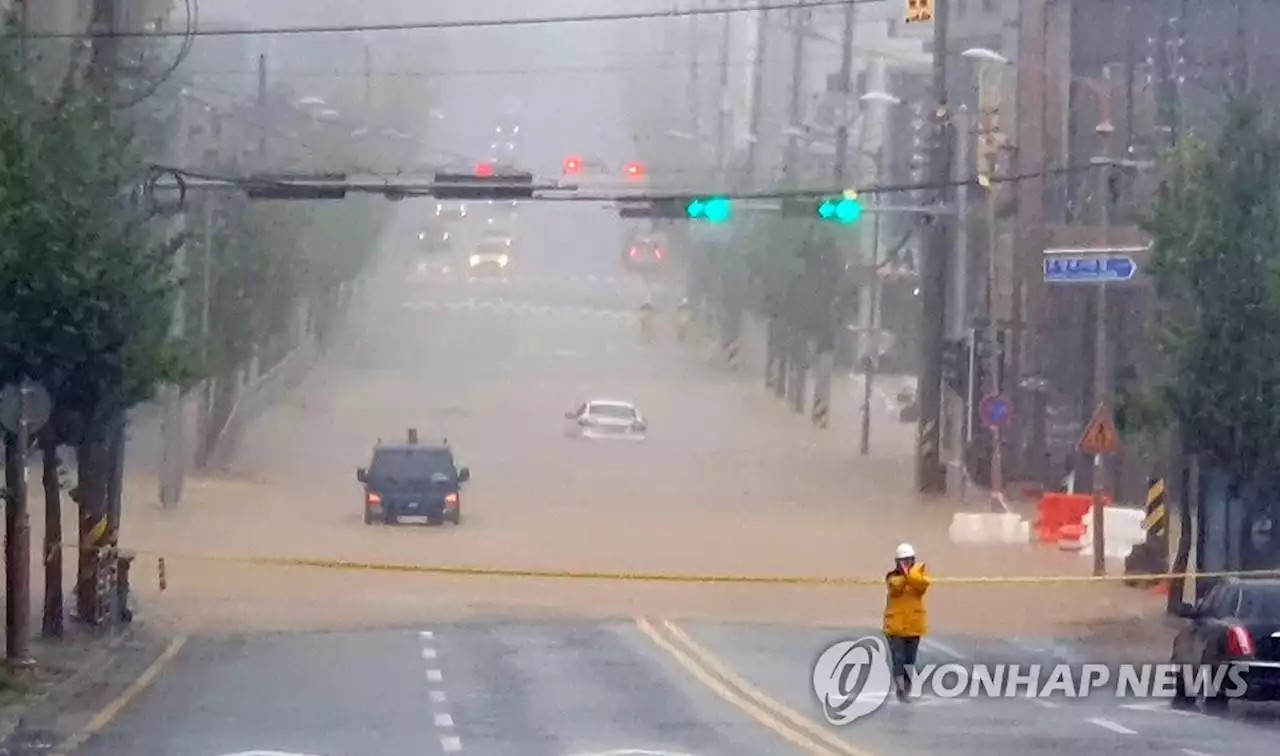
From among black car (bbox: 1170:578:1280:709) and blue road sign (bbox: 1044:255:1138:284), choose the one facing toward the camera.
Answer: the blue road sign

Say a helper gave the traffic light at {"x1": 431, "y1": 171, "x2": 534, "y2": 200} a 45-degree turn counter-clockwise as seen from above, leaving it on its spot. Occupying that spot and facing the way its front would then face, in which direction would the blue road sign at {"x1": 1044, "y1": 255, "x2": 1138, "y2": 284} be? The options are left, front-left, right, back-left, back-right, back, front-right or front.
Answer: back-right

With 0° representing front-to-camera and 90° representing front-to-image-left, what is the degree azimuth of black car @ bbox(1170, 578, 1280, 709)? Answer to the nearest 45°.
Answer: approximately 135°

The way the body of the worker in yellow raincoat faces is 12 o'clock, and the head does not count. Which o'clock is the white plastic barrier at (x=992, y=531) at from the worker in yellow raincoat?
The white plastic barrier is roughly at 6 o'clock from the worker in yellow raincoat.

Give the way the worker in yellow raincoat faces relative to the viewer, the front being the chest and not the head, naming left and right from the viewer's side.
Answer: facing the viewer

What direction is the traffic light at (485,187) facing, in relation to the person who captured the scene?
facing away from the viewer

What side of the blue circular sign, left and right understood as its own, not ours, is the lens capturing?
front

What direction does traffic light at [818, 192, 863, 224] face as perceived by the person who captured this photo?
facing the viewer

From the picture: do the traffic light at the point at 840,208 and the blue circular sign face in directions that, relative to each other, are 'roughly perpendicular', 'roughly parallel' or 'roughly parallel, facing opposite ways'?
roughly parallel

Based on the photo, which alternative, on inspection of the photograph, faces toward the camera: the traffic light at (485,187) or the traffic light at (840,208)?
the traffic light at (840,208)

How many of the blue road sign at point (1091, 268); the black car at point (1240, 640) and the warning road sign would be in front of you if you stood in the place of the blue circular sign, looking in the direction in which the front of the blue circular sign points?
3

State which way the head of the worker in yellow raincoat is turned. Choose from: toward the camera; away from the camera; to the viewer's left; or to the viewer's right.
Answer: toward the camera

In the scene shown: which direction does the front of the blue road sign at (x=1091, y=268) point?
toward the camera

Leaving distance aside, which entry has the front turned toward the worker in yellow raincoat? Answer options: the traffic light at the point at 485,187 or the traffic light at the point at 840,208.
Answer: the traffic light at the point at 840,208
